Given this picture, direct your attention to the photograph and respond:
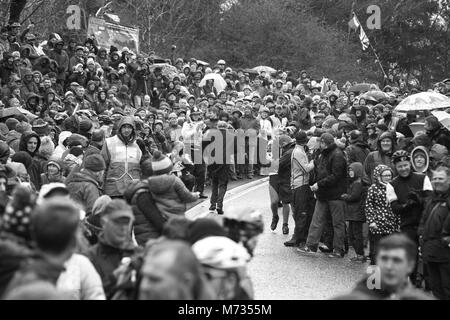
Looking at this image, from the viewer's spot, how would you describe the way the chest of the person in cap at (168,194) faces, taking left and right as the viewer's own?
facing away from the viewer and to the right of the viewer

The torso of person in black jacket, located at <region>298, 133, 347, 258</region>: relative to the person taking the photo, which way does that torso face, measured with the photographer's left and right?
facing to the left of the viewer

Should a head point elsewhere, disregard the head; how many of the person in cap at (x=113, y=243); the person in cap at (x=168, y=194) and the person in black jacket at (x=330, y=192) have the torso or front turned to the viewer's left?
1

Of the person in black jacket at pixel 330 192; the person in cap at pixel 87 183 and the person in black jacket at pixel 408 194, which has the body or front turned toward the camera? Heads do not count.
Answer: the person in black jacket at pixel 408 194

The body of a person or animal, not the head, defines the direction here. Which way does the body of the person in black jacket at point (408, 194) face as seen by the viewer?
toward the camera

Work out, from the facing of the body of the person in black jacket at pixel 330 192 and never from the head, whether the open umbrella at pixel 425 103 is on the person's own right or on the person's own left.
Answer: on the person's own right

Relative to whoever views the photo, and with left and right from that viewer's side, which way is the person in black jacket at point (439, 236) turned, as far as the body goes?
facing the viewer and to the left of the viewer
